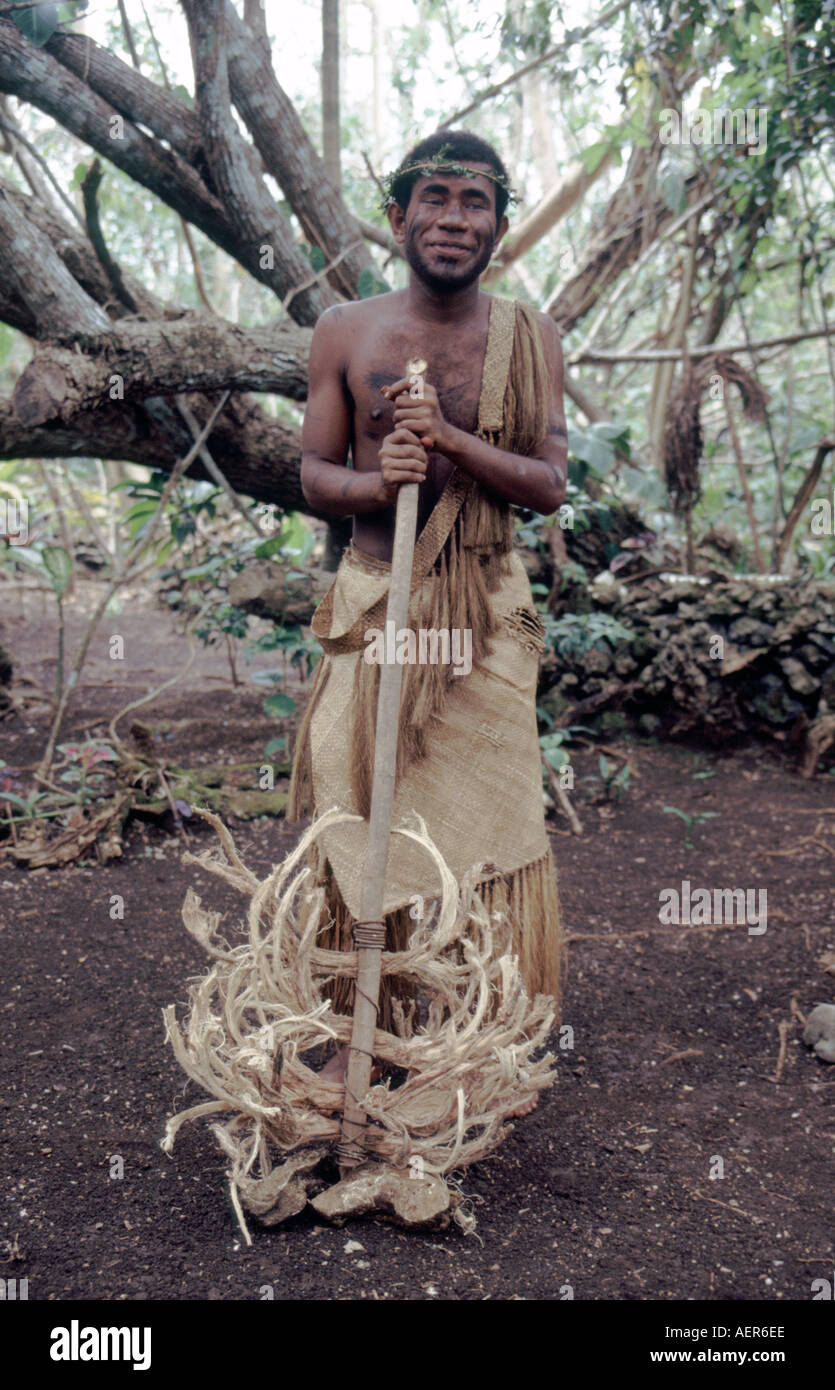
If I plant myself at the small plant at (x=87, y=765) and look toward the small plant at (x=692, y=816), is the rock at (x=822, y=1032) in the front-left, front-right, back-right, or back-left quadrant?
front-right

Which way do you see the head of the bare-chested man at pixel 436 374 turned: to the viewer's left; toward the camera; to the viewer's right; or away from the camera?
toward the camera

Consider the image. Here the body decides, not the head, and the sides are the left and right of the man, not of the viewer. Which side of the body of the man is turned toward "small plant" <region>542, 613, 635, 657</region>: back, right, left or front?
back

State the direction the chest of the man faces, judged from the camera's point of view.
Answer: toward the camera

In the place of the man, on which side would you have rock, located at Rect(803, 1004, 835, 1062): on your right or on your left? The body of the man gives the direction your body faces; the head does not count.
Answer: on your left
